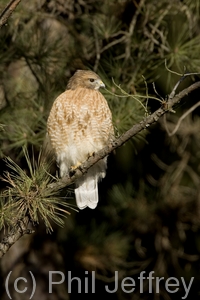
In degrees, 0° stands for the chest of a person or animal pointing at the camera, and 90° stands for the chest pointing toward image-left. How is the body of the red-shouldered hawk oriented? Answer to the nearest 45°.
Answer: approximately 0°
